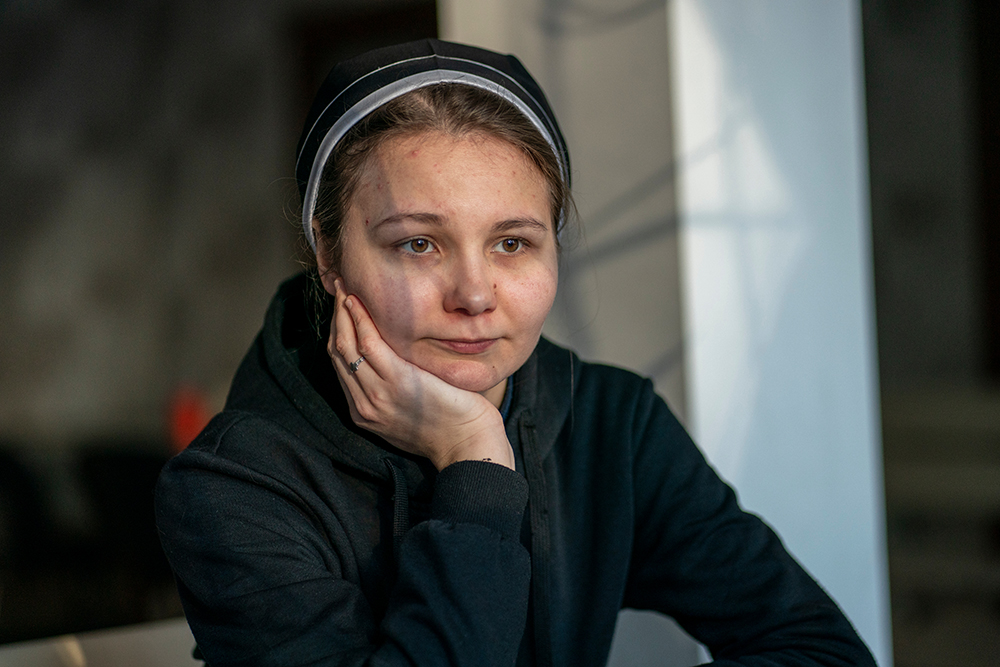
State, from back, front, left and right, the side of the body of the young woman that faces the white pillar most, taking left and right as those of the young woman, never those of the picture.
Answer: left

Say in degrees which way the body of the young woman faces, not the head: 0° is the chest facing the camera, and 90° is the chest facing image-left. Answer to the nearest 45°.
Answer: approximately 315°

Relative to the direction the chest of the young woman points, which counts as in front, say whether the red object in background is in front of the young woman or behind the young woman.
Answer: behind
